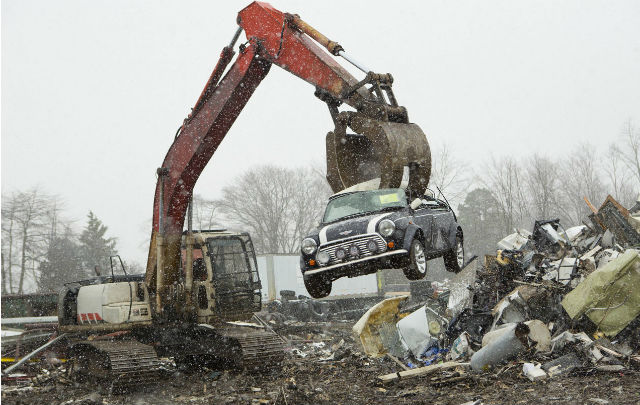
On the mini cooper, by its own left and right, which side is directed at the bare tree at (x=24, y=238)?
right

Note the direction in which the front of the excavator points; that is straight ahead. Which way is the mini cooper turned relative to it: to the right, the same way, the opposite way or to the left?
to the right

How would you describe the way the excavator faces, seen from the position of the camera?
facing the viewer and to the right of the viewer

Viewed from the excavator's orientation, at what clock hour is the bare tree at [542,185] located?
The bare tree is roughly at 9 o'clock from the excavator.

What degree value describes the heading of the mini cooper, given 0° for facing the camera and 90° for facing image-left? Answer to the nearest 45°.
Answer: approximately 45°

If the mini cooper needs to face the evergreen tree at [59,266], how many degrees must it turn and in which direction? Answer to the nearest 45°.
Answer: approximately 90° to its right

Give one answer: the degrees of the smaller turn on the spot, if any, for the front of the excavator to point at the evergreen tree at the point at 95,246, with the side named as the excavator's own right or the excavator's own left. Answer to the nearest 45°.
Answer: approximately 135° to the excavator's own left

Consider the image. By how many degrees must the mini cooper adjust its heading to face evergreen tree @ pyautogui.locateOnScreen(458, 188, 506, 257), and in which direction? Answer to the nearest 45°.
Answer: approximately 135° to its right

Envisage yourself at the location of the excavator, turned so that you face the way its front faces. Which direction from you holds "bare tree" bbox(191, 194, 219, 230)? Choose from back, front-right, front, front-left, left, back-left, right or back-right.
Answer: back-left
